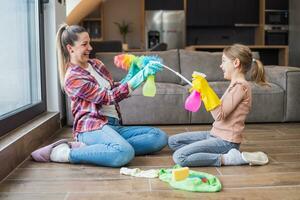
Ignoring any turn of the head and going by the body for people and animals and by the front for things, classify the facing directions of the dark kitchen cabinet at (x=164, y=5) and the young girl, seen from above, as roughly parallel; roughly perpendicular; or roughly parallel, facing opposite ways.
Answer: roughly perpendicular

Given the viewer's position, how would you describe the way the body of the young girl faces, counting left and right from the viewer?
facing to the left of the viewer

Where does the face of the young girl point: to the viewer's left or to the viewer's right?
to the viewer's left

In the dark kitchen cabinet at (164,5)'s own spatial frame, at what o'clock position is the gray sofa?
The gray sofa is roughly at 12 o'clock from the dark kitchen cabinet.

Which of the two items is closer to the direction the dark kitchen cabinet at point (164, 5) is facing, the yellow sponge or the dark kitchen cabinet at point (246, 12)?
the yellow sponge

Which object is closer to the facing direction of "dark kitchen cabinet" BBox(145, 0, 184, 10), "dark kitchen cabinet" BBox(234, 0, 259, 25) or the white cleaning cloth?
the white cleaning cloth

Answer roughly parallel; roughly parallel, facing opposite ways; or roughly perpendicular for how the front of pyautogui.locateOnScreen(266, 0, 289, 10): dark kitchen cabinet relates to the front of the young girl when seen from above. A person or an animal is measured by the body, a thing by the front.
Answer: roughly perpendicular
